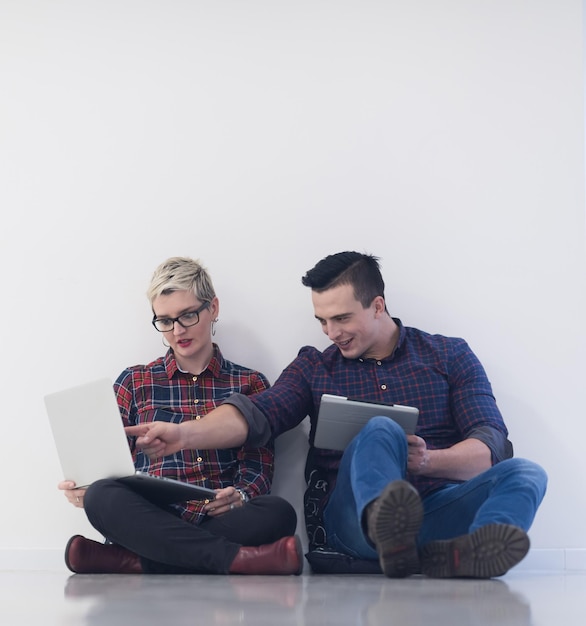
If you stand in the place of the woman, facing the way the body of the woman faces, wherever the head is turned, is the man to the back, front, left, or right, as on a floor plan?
left

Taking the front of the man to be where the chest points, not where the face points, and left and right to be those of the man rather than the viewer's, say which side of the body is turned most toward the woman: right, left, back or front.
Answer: right

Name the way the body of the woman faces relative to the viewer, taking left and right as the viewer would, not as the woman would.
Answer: facing the viewer

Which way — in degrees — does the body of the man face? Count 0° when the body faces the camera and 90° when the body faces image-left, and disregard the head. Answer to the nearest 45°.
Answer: approximately 0°

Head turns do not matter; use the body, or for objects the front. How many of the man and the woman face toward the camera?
2

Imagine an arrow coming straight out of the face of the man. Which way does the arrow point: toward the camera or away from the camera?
toward the camera

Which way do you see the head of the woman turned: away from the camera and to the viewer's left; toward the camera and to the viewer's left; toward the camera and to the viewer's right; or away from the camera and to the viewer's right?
toward the camera and to the viewer's left
